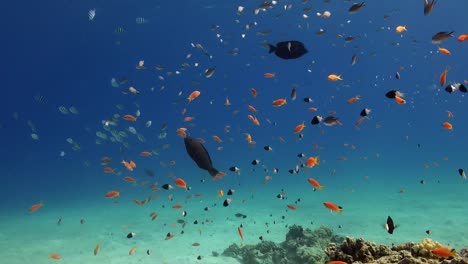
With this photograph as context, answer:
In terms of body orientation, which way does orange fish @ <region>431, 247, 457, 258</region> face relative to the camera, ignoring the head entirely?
to the viewer's left

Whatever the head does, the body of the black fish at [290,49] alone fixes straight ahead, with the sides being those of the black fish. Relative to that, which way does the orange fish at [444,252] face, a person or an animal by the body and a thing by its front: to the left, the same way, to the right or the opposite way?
the opposite way

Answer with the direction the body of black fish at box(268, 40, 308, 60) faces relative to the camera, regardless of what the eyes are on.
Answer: to the viewer's right

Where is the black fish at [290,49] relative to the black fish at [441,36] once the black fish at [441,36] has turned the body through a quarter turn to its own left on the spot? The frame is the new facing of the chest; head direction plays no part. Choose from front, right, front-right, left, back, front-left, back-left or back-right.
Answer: front-right

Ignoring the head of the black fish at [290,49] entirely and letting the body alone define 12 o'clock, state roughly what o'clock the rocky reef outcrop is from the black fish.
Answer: The rocky reef outcrop is roughly at 9 o'clock from the black fish.

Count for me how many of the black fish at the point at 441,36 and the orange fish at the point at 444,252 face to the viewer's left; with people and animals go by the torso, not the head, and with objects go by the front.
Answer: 2

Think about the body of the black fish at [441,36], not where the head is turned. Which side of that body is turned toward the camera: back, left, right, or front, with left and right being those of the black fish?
left

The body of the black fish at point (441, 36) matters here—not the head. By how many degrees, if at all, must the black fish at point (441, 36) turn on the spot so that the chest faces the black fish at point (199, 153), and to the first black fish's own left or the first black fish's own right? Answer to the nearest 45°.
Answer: approximately 45° to the first black fish's own left
